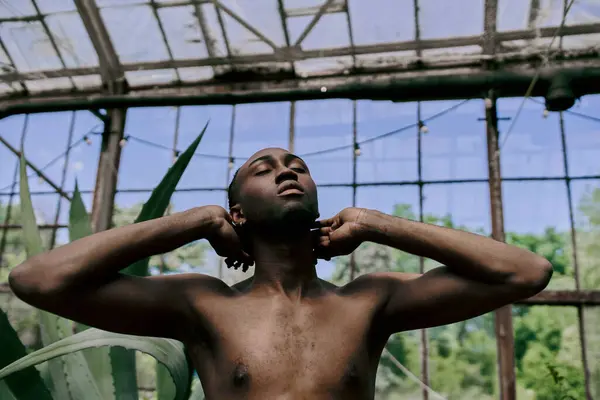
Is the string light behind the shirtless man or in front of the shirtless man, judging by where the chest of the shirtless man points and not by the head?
behind

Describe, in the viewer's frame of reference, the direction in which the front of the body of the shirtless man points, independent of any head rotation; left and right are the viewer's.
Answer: facing the viewer
